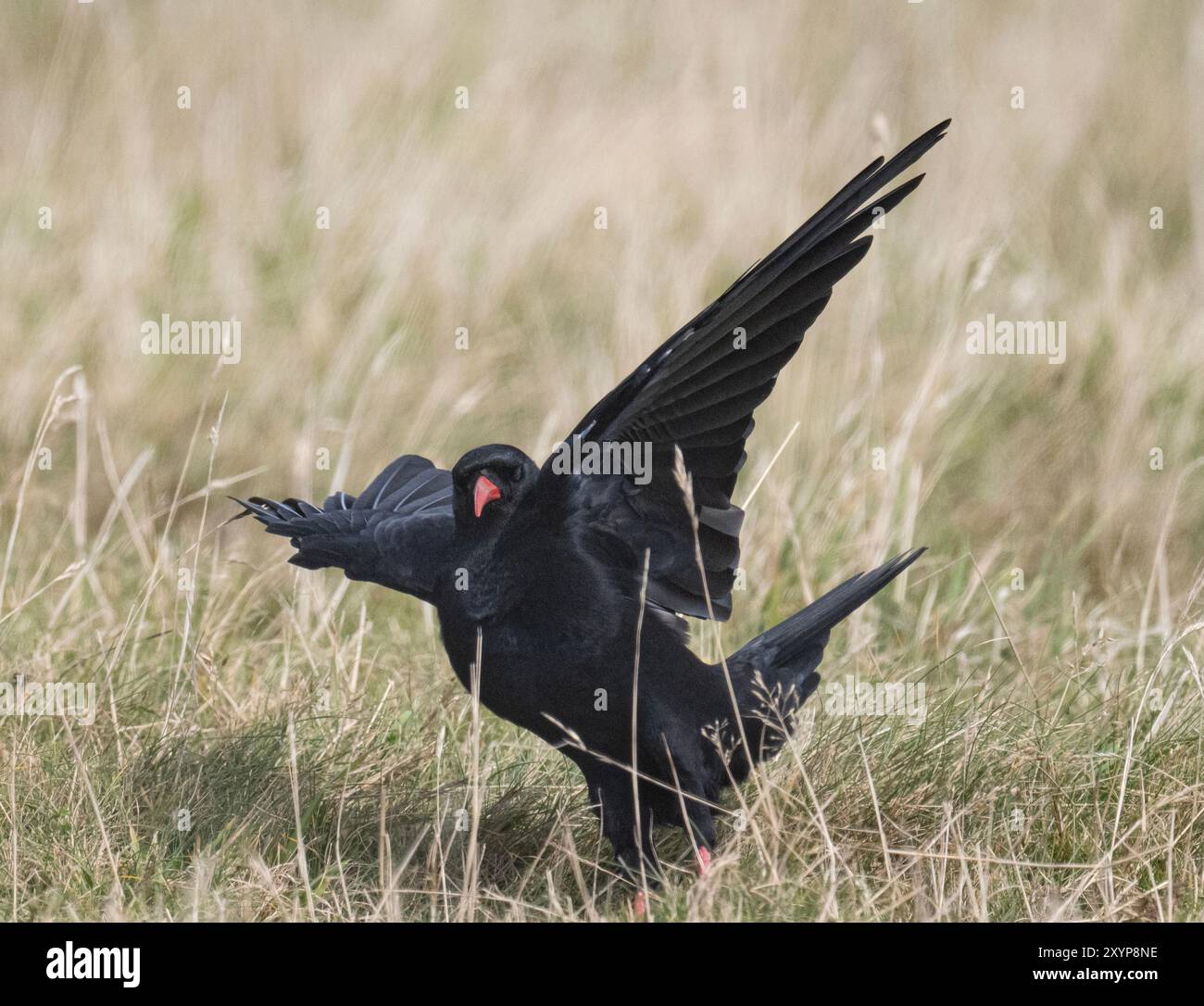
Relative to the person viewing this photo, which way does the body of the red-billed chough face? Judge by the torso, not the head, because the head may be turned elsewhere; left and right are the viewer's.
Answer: facing the viewer and to the left of the viewer
